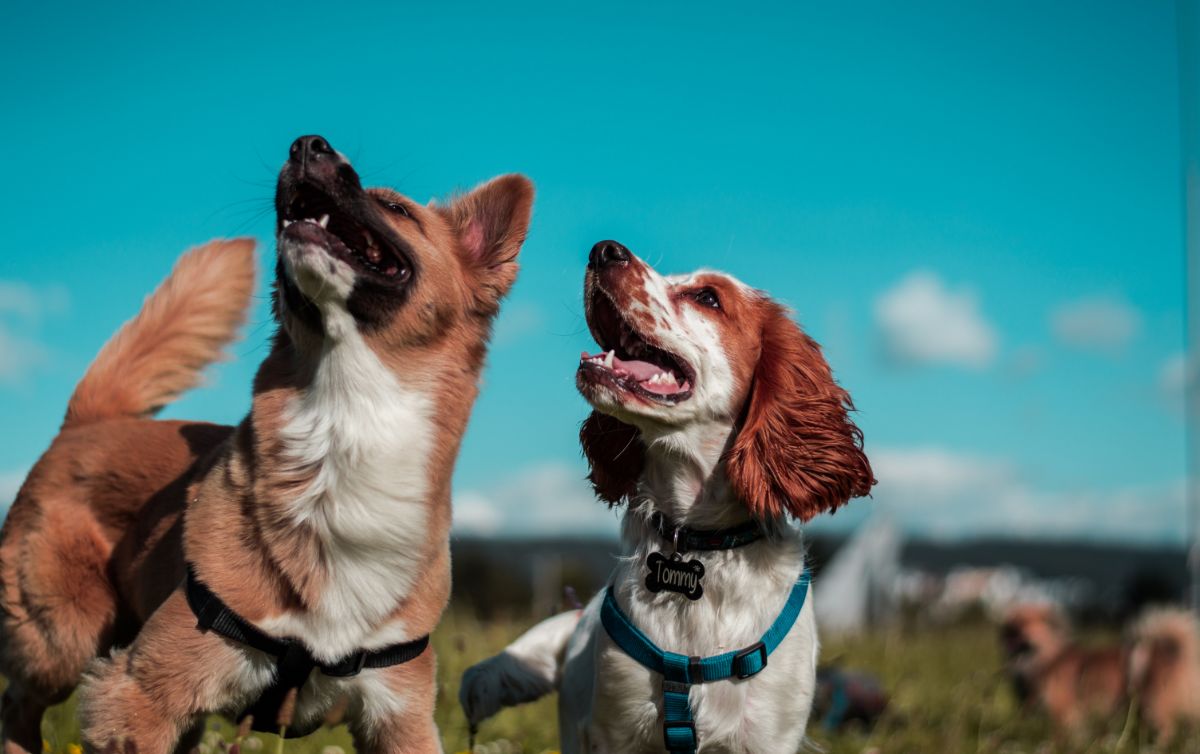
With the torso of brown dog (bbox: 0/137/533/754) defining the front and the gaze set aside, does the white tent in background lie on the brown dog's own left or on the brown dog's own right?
on the brown dog's own left

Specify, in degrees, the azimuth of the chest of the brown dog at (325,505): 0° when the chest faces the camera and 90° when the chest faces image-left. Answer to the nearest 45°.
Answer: approximately 315°

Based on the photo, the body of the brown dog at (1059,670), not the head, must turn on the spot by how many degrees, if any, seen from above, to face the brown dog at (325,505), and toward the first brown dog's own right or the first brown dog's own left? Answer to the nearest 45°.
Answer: approximately 45° to the first brown dog's own left

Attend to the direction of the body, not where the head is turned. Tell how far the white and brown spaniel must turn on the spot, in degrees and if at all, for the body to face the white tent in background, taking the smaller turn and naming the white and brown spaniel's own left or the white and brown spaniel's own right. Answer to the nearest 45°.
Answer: approximately 180°

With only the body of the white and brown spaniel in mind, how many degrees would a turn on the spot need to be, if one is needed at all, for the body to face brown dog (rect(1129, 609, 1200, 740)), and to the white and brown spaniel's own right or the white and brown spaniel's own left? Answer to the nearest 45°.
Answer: approximately 135° to the white and brown spaniel's own left

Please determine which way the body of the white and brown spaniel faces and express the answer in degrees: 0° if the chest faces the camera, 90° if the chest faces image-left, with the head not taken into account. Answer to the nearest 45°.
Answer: approximately 0°

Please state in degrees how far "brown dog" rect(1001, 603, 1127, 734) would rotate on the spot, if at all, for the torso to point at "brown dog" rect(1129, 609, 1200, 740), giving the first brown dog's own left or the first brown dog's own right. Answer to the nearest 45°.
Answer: approximately 135° to the first brown dog's own left

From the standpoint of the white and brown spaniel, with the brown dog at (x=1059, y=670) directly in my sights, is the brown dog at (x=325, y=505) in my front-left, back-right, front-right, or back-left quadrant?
back-left

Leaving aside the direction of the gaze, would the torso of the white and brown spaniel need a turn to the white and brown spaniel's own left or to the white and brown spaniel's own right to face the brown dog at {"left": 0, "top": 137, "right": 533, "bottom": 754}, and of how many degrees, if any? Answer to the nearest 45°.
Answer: approximately 90° to the white and brown spaniel's own right
